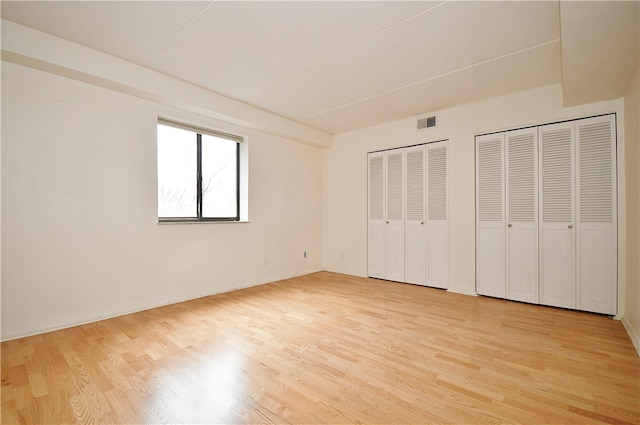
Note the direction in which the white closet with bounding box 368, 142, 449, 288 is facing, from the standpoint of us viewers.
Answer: facing the viewer and to the left of the viewer

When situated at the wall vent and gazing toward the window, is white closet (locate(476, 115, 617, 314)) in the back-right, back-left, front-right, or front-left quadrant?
back-left

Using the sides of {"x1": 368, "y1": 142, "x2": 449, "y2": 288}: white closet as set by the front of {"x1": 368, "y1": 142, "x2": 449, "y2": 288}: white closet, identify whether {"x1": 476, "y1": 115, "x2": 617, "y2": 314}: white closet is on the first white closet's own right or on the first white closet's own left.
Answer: on the first white closet's own left

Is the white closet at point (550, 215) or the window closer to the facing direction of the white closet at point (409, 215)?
the window

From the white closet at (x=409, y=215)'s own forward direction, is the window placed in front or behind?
in front
